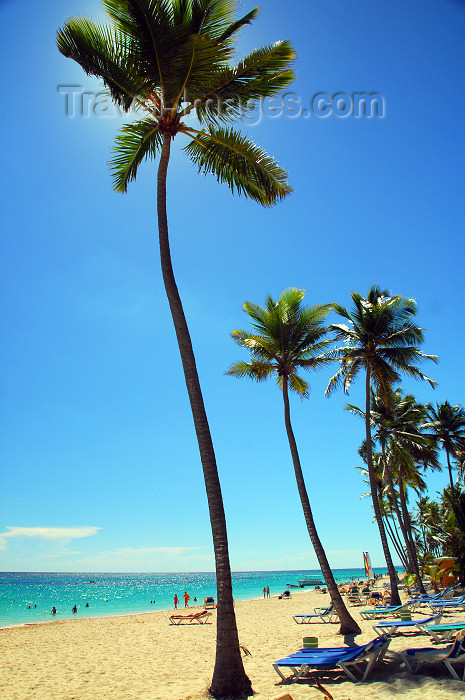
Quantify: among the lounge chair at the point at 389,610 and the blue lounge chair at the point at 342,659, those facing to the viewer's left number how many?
2

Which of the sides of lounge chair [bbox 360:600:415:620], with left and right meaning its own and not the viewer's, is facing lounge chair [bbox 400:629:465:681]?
left

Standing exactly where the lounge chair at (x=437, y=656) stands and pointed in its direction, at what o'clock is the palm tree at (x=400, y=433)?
The palm tree is roughly at 3 o'clock from the lounge chair.

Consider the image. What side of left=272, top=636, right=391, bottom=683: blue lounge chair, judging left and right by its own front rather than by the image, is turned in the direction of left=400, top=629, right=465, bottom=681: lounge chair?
back

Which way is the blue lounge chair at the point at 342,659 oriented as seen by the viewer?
to the viewer's left

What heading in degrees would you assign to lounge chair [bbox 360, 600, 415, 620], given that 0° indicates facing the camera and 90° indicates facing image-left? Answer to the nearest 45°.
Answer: approximately 90°

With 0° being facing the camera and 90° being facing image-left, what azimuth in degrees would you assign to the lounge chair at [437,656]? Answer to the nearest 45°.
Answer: approximately 90°
